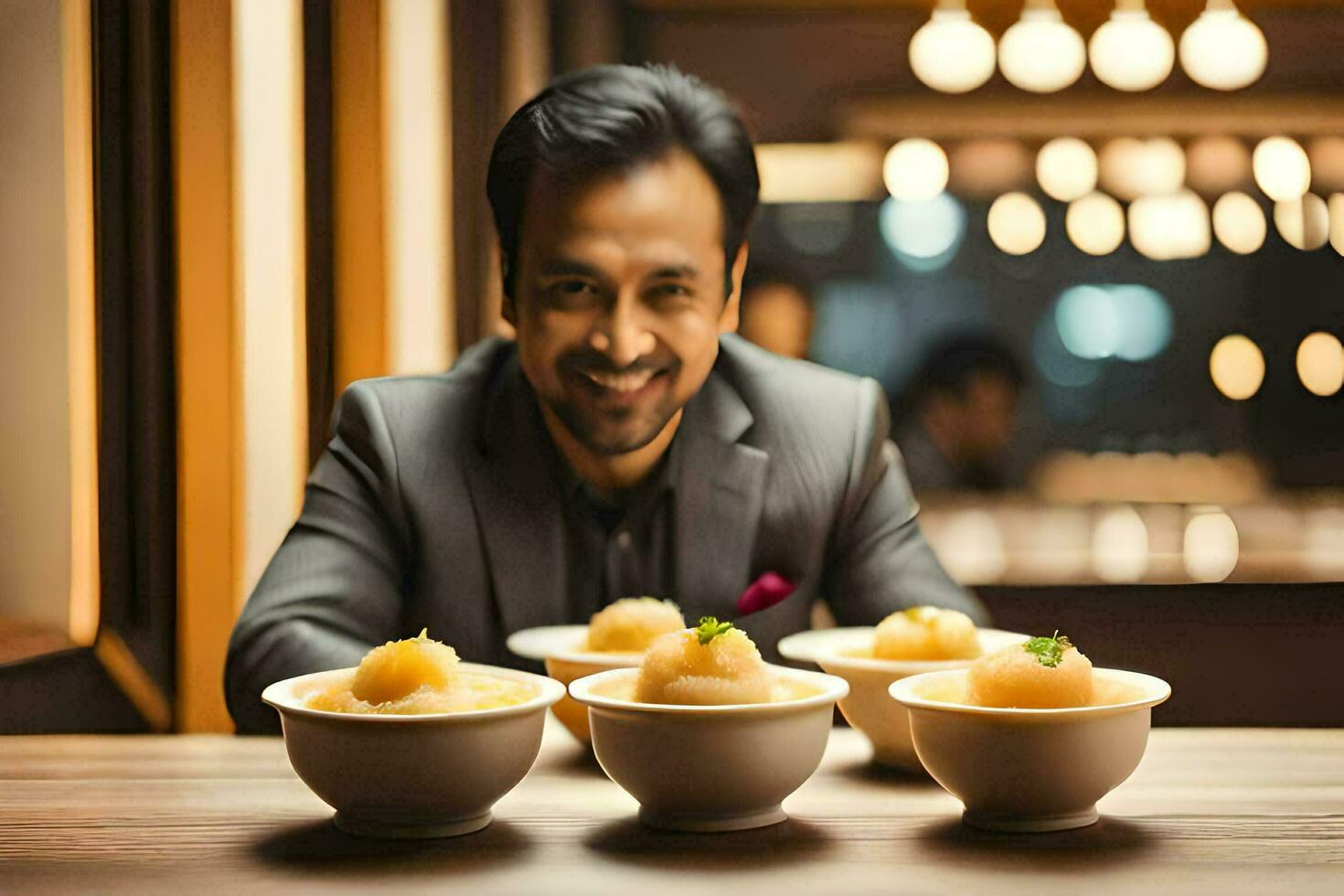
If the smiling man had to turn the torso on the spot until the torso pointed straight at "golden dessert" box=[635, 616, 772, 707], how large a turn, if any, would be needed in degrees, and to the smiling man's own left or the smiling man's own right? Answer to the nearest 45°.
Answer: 0° — they already face it

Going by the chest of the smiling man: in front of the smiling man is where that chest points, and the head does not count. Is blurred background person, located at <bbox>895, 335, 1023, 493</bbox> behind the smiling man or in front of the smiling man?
behind

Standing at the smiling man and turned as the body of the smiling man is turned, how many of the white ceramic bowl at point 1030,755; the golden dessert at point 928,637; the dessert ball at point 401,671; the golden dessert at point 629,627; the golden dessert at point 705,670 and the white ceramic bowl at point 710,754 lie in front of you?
6

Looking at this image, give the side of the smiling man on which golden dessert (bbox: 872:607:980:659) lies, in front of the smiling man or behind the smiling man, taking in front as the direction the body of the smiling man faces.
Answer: in front

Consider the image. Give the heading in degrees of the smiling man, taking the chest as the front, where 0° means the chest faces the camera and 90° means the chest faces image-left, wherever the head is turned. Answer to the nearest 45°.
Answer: approximately 0°

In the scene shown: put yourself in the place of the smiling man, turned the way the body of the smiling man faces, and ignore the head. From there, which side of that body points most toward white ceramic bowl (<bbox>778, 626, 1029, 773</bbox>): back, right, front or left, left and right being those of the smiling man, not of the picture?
front

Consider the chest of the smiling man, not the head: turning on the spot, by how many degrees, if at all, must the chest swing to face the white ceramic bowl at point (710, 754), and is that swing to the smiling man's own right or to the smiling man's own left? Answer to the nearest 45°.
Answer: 0° — they already face it

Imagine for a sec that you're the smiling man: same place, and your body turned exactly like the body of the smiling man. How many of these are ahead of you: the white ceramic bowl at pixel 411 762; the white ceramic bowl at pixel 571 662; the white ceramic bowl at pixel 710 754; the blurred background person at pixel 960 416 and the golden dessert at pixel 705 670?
4
